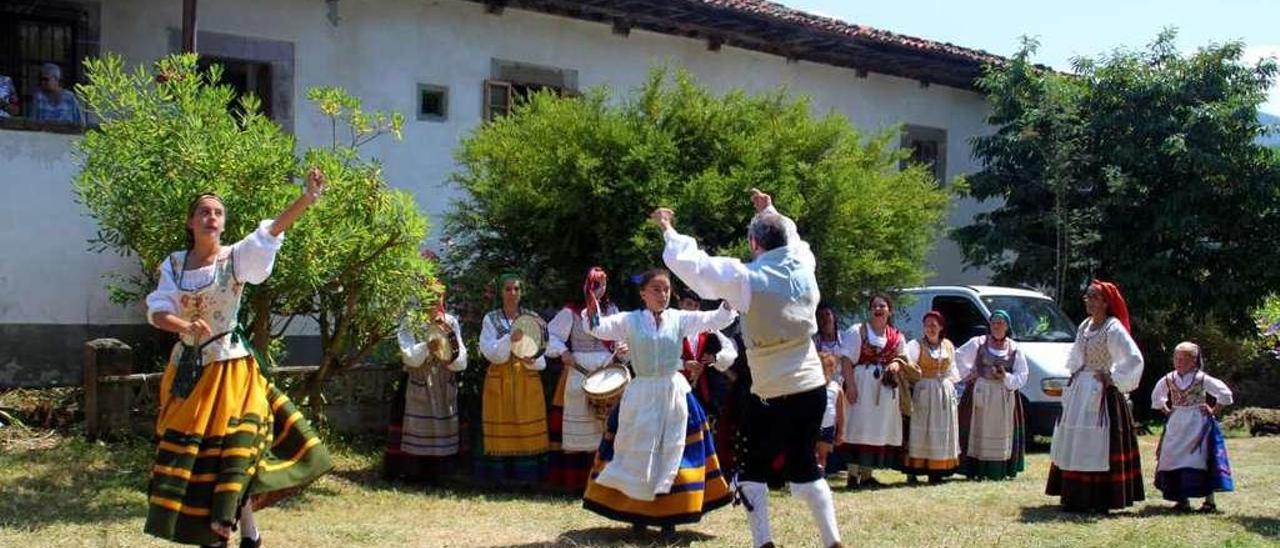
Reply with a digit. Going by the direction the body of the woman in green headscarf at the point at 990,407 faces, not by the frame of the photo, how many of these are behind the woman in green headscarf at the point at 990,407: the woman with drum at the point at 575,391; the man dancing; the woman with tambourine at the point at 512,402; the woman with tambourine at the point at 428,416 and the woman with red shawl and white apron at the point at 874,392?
0

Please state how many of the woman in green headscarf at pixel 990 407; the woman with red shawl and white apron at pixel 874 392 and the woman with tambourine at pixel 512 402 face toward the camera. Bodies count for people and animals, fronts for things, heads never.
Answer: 3

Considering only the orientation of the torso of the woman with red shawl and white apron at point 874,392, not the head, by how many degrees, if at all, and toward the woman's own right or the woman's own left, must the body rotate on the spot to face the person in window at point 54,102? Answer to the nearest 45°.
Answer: approximately 90° to the woman's own right

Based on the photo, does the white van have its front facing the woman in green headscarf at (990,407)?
no

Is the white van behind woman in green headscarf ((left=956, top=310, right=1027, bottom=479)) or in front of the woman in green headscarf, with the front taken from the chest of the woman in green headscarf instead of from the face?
behind

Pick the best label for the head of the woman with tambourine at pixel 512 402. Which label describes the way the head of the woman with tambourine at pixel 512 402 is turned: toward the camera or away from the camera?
toward the camera

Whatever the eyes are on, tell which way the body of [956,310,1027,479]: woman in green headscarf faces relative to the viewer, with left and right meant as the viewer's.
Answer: facing the viewer

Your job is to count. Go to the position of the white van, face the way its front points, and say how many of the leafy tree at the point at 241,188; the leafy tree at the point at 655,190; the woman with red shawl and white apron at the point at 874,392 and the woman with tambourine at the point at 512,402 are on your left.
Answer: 0

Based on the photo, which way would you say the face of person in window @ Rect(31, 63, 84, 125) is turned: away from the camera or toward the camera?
toward the camera

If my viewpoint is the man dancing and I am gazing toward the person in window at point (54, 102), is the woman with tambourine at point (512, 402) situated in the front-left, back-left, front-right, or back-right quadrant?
front-right

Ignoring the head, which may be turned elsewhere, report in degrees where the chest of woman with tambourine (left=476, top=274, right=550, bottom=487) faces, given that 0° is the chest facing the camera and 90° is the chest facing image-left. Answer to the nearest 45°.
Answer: approximately 0°

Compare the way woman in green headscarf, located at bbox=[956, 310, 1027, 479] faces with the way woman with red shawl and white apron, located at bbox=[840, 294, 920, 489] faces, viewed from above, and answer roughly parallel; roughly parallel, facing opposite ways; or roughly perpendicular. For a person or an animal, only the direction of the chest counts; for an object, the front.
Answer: roughly parallel

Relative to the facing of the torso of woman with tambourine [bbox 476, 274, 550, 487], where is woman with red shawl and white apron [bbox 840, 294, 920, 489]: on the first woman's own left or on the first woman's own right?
on the first woman's own left

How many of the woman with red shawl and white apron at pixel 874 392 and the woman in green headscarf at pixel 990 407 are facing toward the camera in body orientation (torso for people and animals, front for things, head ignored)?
2

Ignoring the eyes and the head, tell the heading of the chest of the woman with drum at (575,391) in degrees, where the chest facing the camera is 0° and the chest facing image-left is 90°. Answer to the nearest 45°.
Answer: approximately 315°

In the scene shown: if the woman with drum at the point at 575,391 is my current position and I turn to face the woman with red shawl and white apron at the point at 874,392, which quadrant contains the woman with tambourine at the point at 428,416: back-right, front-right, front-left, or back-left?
back-left

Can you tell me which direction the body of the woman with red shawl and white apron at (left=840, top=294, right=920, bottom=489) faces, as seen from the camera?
toward the camera
